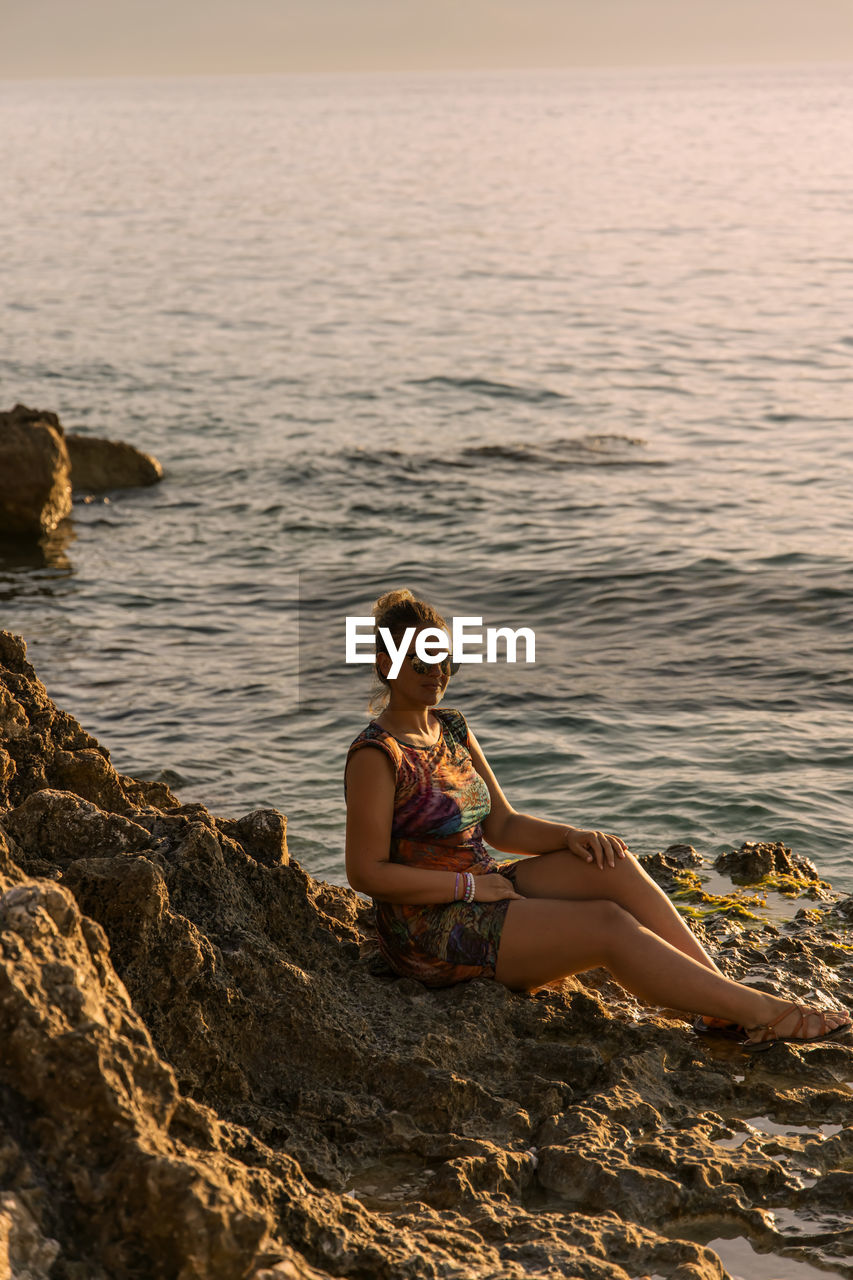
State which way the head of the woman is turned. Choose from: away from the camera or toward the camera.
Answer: toward the camera

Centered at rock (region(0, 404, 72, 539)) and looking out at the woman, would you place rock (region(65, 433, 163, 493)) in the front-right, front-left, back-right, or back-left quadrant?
back-left

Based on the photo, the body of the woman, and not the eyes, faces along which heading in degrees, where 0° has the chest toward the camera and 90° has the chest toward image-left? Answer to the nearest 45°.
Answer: approximately 315°

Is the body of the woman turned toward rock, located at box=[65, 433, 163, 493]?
no

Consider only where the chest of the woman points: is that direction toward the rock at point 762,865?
no

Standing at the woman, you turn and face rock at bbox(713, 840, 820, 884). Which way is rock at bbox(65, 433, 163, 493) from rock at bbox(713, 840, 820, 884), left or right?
left

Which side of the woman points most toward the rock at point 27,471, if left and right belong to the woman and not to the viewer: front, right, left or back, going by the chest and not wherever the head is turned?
back
